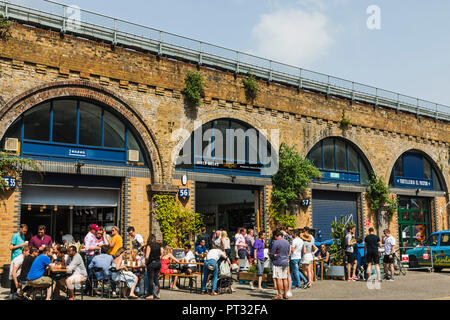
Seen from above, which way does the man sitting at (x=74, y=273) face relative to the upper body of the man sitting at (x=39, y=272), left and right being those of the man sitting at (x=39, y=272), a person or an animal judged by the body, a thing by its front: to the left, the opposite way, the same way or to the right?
the opposite way

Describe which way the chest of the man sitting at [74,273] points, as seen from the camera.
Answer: to the viewer's left

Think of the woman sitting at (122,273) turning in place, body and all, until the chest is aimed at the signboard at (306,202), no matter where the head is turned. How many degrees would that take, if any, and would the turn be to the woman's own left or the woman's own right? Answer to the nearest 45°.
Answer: approximately 45° to the woman's own left

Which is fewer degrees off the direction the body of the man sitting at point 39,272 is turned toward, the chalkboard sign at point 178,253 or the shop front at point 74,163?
the chalkboard sign

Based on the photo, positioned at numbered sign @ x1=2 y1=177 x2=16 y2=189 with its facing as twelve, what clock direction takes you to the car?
The car is roughly at 9 o'clock from the numbered sign.

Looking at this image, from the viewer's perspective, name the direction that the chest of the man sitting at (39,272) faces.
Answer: to the viewer's right

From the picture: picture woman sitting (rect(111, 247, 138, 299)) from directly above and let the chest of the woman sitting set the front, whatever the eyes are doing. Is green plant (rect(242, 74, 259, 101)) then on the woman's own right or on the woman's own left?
on the woman's own left

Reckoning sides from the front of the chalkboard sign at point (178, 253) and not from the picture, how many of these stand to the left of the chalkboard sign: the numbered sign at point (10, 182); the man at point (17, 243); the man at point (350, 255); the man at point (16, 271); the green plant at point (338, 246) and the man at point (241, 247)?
3
